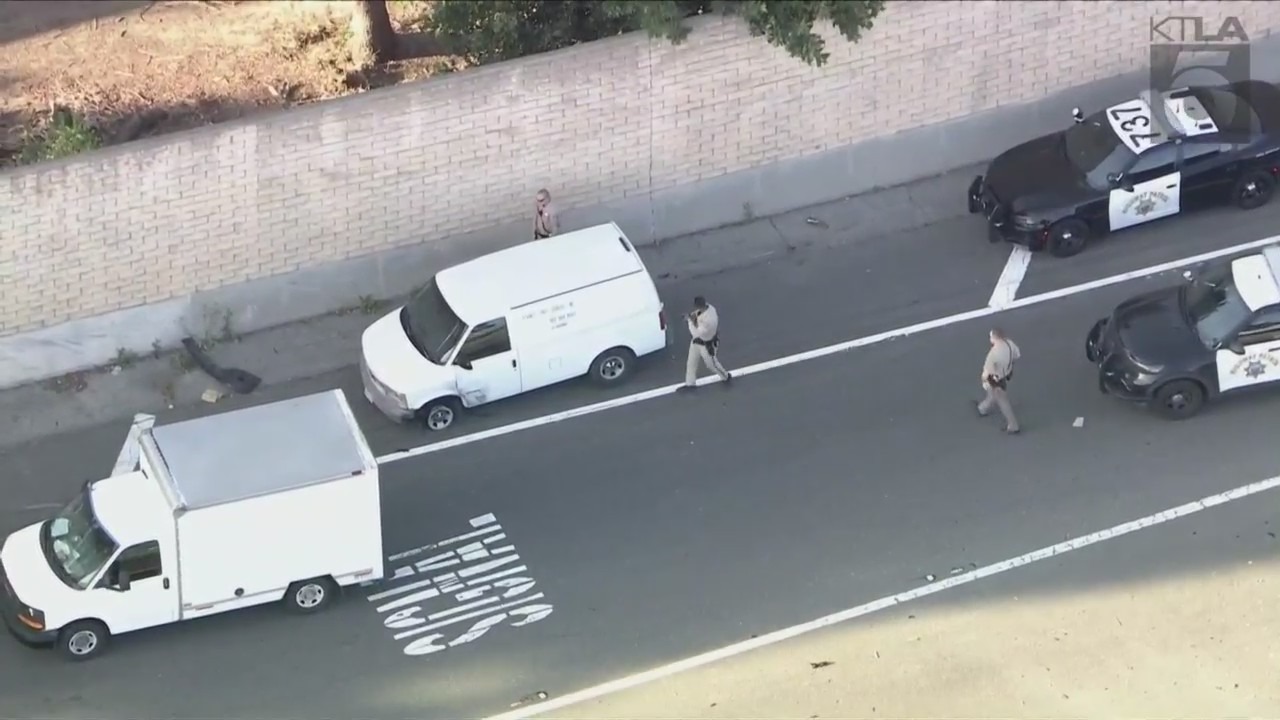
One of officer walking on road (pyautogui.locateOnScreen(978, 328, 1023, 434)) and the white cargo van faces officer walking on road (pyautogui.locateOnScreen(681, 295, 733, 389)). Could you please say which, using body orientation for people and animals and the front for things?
officer walking on road (pyautogui.locateOnScreen(978, 328, 1023, 434))

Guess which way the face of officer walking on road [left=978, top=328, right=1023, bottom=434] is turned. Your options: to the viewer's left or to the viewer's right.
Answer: to the viewer's left

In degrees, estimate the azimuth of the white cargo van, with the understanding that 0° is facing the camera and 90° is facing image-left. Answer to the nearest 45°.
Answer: approximately 45°

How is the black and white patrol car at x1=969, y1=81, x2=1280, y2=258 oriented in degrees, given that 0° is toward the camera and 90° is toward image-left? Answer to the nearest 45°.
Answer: approximately 45°

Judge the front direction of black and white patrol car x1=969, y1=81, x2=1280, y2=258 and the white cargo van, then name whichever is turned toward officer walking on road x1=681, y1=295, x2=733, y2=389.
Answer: the black and white patrol car

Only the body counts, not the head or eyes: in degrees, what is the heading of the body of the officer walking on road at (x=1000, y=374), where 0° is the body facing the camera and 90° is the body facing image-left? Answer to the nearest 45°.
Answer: approximately 90°

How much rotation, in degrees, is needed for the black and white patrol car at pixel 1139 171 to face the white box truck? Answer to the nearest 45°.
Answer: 0° — it already faces it

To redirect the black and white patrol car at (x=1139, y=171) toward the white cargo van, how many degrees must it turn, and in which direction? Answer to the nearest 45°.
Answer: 0° — it already faces it

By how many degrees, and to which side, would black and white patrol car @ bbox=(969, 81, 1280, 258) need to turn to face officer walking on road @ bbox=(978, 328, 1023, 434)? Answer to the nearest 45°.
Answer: approximately 45° to its left

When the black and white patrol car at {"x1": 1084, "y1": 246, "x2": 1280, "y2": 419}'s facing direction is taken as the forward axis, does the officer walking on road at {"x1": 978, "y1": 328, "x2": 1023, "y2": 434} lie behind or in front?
in front

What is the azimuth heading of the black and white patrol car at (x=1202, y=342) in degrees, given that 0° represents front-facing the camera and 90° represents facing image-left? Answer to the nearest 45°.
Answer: approximately 45°
